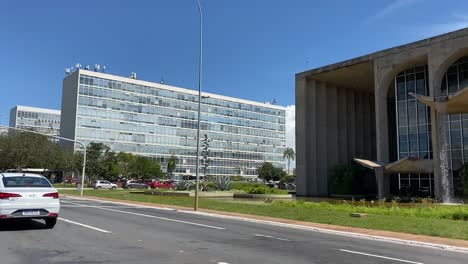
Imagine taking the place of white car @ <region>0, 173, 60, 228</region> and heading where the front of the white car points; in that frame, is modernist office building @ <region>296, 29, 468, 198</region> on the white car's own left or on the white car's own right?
on the white car's own right

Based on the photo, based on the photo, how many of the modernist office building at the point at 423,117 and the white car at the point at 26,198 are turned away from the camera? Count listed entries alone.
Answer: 1

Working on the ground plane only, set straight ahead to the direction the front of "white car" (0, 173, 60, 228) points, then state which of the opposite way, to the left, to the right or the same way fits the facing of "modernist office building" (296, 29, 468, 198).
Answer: to the left

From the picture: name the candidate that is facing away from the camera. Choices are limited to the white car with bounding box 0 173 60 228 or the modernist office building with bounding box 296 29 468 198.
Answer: the white car

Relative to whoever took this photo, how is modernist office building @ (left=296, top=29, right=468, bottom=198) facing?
facing the viewer and to the left of the viewer

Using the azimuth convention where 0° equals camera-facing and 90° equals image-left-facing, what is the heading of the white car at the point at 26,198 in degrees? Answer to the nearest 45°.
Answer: approximately 180°

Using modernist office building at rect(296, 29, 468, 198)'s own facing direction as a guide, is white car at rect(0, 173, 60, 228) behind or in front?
in front
